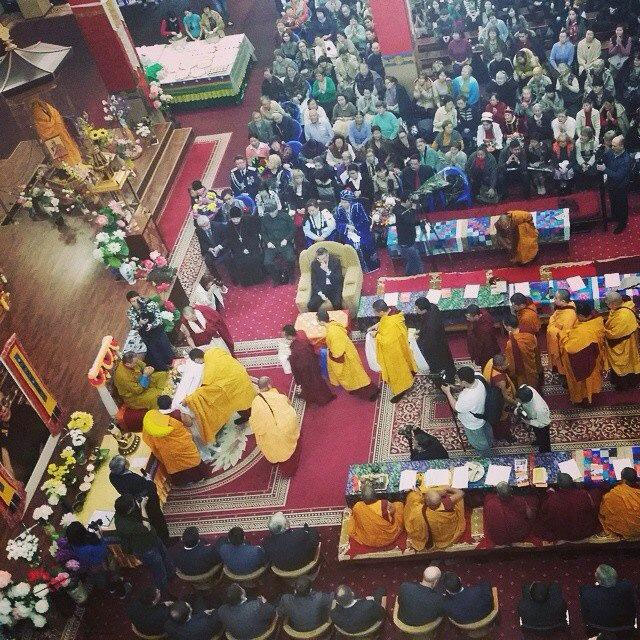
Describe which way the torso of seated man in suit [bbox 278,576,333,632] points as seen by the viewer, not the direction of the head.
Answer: away from the camera

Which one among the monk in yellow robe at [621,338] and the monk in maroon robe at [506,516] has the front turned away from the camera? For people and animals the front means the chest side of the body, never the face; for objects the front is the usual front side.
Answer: the monk in maroon robe

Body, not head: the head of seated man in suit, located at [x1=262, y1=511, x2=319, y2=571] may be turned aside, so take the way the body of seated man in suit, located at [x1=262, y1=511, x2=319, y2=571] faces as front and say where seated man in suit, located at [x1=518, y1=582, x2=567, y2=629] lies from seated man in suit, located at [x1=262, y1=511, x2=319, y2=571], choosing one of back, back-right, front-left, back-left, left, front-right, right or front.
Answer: back-right

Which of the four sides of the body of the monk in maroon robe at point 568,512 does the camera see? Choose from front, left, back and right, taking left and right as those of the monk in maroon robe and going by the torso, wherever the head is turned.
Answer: back

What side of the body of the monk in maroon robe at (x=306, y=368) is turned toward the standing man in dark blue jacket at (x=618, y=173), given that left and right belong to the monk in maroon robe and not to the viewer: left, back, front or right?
back

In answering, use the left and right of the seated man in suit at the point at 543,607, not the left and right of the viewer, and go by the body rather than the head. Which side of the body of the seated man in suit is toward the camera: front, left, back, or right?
back

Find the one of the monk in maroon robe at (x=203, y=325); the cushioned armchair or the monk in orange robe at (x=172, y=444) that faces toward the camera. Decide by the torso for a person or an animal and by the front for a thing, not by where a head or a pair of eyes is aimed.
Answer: the cushioned armchair

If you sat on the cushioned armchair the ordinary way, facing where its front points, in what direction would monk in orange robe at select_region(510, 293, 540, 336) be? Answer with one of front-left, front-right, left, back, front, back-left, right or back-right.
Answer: front-left

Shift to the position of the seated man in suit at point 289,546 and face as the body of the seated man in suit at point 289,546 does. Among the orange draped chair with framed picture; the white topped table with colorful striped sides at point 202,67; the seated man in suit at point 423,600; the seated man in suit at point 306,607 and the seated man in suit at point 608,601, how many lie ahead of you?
2

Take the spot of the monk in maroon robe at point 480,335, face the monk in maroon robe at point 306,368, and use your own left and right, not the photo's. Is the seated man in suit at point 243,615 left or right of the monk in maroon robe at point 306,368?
left

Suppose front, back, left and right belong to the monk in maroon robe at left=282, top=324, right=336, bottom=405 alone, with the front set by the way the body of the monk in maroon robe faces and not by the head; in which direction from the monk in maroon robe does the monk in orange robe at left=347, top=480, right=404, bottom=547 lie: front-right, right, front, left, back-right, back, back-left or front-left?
left

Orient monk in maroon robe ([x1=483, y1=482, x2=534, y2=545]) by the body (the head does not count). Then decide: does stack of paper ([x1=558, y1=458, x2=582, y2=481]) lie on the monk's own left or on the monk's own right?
on the monk's own right

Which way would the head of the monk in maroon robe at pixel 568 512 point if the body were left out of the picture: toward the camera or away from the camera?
away from the camera

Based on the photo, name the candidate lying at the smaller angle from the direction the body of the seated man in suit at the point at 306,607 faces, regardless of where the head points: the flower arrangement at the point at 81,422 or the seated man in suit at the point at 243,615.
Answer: the flower arrangement

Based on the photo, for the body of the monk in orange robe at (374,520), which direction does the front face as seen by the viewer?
away from the camera

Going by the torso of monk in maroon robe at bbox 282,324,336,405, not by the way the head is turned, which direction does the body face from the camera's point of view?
to the viewer's left

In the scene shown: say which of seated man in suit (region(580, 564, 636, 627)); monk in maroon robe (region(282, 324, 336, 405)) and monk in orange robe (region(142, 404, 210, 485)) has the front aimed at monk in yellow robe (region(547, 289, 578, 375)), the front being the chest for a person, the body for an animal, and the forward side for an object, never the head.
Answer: the seated man in suit

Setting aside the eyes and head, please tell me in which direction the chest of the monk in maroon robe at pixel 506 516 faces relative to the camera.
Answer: away from the camera
